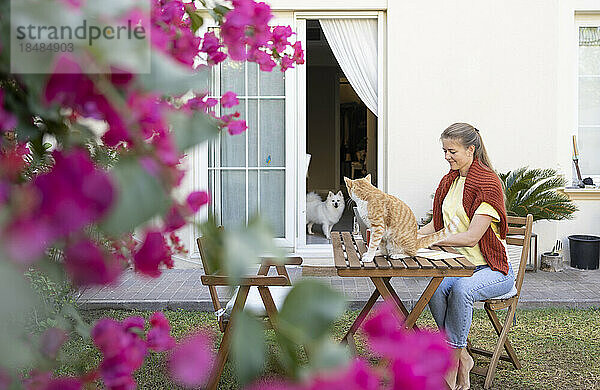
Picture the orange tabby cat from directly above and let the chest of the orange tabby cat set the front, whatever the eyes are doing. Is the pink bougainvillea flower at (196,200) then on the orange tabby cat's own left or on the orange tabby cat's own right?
on the orange tabby cat's own left

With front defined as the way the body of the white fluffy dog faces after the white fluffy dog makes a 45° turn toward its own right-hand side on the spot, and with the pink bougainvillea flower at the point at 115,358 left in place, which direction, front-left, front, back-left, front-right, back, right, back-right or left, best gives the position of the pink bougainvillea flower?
front

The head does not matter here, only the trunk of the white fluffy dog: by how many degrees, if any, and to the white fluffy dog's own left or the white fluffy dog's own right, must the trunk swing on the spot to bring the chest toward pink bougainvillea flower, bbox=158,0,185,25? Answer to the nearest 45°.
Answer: approximately 45° to the white fluffy dog's own right

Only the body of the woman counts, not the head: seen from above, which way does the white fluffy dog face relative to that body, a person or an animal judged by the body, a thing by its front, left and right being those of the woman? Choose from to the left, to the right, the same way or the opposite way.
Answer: to the left

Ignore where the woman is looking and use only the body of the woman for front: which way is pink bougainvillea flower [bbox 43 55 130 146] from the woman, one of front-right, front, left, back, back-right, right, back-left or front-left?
front-left

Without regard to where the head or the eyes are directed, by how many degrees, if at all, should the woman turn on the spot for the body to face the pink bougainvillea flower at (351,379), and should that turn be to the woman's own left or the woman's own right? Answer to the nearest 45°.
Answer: approximately 45° to the woman's own left

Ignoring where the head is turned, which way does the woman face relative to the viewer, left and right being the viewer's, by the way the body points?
facing the viewer and to the left of the viewer

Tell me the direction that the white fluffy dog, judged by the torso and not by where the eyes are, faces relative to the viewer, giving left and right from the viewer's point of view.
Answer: facing the viewer and to the right of the viewer

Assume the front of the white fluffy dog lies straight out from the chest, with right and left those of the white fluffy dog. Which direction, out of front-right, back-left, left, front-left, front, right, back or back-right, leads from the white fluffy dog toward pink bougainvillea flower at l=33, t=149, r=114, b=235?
front-right

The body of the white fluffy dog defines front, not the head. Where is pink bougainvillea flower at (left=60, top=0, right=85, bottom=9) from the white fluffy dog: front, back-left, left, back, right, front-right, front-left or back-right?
front-right

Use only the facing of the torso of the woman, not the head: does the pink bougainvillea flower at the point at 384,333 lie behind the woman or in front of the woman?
in front

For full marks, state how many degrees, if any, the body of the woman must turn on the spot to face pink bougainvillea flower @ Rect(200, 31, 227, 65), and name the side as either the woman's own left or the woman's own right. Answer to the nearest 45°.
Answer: approximately 45° to the woman's own left

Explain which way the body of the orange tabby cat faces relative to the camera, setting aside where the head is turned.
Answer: to the viewer's left

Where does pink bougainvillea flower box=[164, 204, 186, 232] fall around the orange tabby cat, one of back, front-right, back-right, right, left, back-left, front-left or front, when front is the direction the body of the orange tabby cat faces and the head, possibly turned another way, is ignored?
left

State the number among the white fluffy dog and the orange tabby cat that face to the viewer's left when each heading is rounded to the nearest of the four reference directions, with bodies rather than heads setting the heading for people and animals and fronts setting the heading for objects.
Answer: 1

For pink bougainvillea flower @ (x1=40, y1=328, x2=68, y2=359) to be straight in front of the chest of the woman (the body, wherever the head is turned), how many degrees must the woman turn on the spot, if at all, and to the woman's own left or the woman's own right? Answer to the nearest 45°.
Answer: approximately 45° to the woman's own left

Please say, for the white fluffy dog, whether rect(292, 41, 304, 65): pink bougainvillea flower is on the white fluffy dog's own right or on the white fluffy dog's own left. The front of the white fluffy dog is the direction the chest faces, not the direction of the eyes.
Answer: on the white fluffy dog's own right

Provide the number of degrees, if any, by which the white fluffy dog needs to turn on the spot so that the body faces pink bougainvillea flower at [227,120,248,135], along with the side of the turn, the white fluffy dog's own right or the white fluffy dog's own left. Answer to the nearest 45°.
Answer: approximately 45° to the white fluffy dog's own right

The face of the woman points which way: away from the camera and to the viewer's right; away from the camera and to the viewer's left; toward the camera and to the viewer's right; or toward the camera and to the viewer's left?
toward the camera and to the viewer's left
